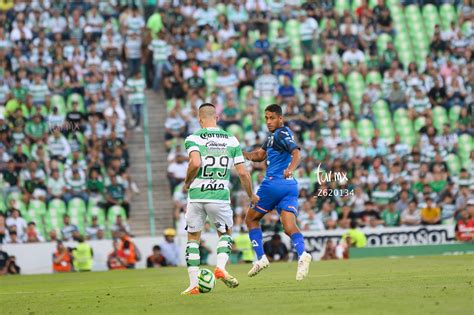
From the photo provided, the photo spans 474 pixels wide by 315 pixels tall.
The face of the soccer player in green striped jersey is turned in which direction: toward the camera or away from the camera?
away from the camera

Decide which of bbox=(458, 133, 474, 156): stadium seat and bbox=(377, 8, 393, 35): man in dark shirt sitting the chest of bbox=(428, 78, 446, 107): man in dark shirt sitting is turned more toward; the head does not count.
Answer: the stadium seat

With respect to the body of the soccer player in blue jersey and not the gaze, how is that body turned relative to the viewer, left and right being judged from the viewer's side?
facing the viewer and to the left of the viewer

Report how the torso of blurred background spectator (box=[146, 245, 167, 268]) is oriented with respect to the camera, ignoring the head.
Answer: toward the camera

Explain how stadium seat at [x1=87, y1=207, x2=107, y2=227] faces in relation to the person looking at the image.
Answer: facing the viewer

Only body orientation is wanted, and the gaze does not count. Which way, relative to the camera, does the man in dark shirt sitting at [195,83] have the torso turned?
toward the camera

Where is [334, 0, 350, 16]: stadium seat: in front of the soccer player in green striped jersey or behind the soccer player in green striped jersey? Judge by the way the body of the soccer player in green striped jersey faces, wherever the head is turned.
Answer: in front

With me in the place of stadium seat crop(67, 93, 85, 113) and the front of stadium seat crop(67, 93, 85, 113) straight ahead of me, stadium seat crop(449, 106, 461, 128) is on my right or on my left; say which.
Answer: on my left

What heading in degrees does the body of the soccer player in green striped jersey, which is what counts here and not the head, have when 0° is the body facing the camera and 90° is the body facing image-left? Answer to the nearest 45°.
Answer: approximately 180°

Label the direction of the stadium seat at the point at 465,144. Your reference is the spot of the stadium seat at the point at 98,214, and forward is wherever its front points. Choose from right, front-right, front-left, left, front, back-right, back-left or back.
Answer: left

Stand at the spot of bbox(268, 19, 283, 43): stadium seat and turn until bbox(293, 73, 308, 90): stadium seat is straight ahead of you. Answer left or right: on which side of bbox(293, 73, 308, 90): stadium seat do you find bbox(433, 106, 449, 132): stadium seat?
left
